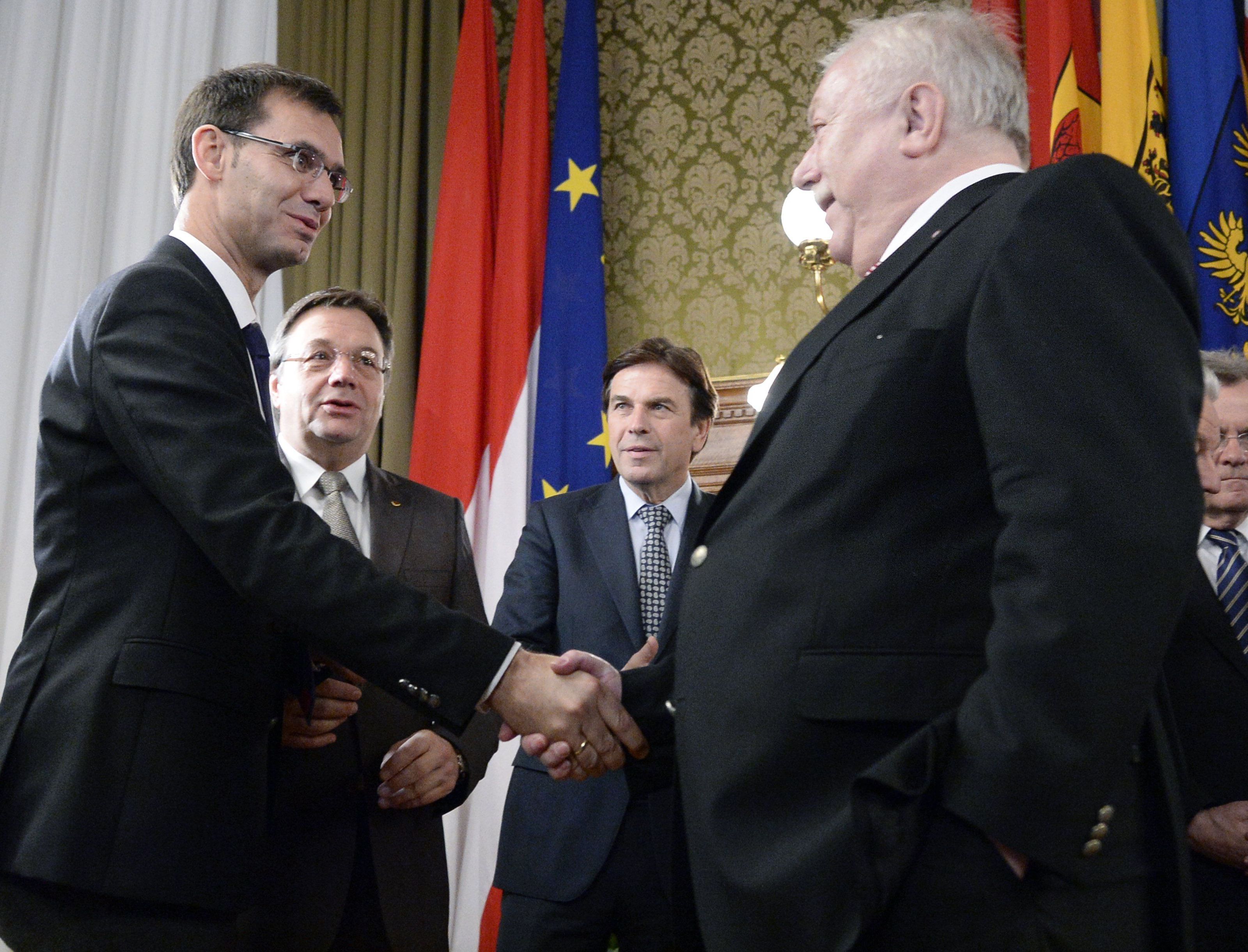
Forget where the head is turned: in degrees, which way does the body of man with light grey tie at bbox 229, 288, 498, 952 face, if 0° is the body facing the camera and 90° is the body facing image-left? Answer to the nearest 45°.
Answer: approximately 0°

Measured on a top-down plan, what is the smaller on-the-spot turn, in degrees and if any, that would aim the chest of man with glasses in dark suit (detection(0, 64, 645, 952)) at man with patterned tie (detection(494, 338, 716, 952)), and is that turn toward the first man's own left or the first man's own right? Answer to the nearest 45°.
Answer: approximately 45° to the first man's own left

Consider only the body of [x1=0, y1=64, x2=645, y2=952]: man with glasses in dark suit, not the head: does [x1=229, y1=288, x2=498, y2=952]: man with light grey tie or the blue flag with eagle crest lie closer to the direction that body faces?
the blue flag with eagle crest

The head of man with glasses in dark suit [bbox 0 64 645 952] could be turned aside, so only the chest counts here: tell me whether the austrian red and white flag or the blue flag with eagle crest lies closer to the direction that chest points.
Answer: the blue flag with eagle crest

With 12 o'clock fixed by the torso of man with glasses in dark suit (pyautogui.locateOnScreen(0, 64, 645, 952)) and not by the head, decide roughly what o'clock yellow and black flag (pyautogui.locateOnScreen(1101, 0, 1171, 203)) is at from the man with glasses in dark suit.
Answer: The yellow and black flag is roughly at 11 o'clock from the man with glasses in dark suit.

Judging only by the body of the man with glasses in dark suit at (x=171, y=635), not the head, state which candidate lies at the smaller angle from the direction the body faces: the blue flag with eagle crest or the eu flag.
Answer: the blue flag with eagle crest

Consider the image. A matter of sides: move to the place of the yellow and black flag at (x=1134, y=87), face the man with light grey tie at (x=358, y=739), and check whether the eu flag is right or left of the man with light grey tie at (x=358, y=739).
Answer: right

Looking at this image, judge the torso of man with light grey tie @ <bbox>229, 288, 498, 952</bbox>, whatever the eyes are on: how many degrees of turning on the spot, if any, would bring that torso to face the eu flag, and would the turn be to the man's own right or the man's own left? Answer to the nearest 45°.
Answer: approximately 180°

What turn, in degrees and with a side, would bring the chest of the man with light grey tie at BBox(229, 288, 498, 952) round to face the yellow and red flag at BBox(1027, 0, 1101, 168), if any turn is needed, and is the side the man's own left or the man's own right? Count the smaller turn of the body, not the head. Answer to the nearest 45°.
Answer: approximately 135° to the man's own left

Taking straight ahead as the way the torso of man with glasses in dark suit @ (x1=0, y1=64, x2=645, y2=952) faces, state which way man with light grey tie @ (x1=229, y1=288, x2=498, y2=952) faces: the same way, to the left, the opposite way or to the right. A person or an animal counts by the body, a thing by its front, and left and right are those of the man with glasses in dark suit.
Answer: to the right

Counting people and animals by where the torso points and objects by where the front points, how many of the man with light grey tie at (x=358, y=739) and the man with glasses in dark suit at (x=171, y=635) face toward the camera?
1

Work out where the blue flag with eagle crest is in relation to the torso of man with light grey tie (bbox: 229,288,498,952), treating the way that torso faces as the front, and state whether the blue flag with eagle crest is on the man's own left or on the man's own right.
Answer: on the man's own left

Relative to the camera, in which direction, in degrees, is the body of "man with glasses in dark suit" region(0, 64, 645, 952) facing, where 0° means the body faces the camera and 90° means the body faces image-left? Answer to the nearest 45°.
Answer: approximately 270°

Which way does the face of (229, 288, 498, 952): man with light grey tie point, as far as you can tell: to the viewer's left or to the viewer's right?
to the viewer's right
